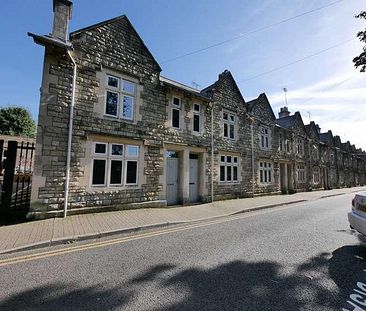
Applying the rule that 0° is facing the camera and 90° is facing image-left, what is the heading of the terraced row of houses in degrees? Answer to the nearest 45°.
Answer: approximately 315°

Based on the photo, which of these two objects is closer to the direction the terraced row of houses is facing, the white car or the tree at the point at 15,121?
the white car

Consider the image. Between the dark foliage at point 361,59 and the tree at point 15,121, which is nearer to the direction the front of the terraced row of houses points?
the dark foliage

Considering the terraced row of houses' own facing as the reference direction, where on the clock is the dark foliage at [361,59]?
The dark foliage is roughly at 11 o'clock from the terraced row of houses.
